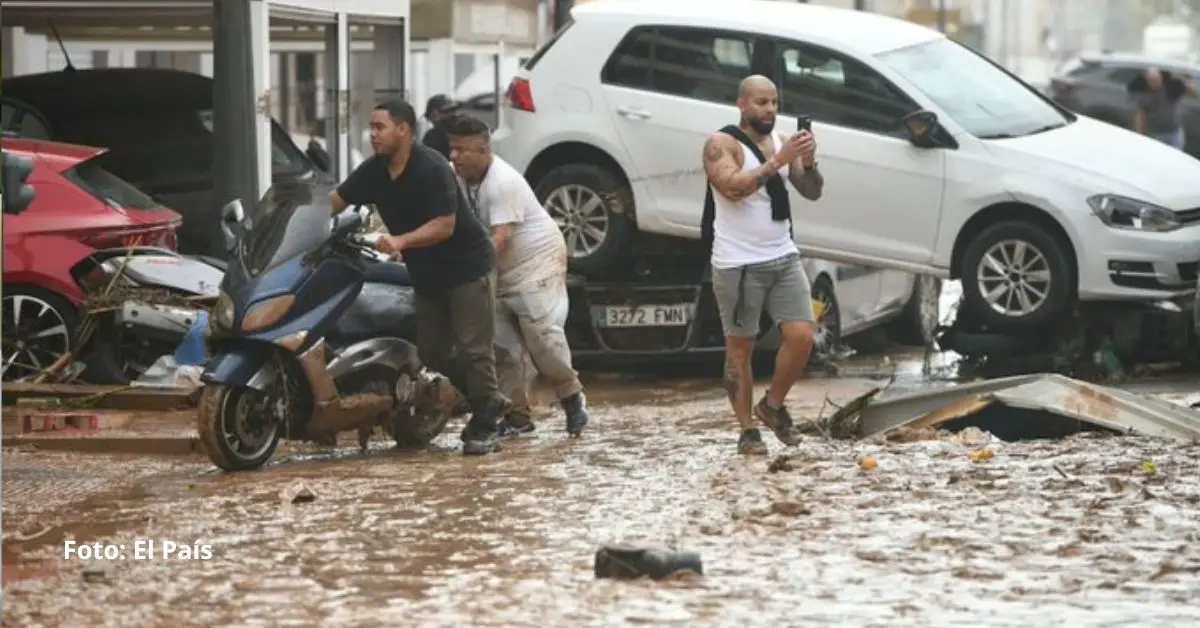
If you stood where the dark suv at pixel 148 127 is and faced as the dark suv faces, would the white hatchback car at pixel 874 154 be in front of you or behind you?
in front

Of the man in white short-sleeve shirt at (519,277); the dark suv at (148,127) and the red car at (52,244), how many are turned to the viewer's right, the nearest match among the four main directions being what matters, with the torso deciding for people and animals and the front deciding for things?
1

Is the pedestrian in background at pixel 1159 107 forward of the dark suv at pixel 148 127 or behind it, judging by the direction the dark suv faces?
forward

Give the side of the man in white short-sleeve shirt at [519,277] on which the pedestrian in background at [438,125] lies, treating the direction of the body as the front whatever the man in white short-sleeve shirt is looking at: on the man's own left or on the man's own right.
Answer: on the man's own right

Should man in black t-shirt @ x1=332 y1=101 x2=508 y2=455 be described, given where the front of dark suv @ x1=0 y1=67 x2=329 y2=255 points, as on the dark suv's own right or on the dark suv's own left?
on the dark suv's own right

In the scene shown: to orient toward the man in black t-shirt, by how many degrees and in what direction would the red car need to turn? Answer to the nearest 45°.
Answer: approximately 180°

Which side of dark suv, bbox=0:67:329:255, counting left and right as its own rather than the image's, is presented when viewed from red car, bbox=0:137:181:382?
right

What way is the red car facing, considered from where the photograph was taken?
facing away from the viewer and to the left of the viewer

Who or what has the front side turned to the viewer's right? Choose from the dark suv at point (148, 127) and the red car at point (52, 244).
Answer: the dark suv

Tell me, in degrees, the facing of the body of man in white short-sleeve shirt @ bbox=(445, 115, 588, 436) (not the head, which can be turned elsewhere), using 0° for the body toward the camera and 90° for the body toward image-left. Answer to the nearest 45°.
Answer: approximately 90°

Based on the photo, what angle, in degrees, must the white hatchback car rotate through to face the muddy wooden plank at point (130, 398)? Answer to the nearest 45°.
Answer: approximately 90° to its right
